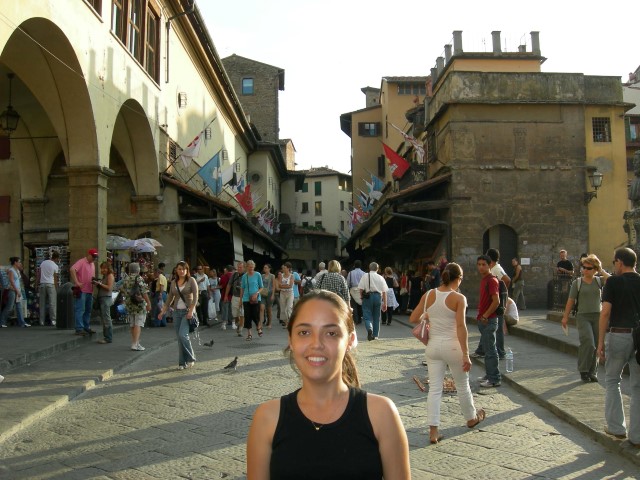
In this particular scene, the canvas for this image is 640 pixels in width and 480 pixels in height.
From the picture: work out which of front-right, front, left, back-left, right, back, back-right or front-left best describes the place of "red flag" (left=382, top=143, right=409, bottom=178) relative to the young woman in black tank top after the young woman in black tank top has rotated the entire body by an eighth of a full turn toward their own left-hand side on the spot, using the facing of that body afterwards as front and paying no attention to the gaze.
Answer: back-left

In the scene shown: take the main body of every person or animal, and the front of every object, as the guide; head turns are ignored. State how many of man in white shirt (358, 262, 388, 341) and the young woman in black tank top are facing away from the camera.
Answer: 1

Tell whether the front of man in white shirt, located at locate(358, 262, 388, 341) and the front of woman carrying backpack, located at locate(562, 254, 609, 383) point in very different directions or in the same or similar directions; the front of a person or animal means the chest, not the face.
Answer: very different directions

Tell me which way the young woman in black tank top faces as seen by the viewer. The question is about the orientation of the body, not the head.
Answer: toward the camera

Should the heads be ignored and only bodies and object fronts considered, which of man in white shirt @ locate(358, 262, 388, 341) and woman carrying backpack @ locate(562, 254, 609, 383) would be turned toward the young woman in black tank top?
the woman carrying backpack

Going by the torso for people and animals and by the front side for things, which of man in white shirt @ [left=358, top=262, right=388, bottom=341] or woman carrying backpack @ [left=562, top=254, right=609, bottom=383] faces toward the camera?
the woman carrying backpack

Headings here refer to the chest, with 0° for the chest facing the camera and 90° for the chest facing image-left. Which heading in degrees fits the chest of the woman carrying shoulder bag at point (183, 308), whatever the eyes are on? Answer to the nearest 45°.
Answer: approximately 0°

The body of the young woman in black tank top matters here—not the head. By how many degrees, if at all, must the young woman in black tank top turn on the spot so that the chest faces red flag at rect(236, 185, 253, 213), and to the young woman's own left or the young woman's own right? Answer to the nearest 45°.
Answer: approximately 180°

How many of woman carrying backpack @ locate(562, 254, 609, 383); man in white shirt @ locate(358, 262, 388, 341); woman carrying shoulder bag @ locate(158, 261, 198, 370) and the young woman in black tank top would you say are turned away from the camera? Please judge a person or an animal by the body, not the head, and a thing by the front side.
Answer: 1

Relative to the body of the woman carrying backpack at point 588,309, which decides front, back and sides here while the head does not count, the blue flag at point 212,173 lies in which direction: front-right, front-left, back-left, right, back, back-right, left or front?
back-right

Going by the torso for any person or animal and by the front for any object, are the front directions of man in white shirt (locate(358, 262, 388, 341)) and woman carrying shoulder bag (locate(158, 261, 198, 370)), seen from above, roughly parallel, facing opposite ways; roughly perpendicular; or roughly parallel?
roughly parallel, facing opposite ways

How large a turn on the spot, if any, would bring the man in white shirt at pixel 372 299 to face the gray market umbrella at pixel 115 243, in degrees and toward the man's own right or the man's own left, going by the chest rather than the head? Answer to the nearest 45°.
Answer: approximately 45° to the man's own left

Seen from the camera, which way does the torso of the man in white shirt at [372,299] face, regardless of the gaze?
away from the camera

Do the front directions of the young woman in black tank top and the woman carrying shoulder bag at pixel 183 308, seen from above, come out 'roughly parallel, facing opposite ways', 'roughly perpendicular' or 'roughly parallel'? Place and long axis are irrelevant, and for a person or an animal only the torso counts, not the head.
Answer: roughly parallel

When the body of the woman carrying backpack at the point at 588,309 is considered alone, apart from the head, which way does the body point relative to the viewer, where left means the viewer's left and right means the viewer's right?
facing the viewer
